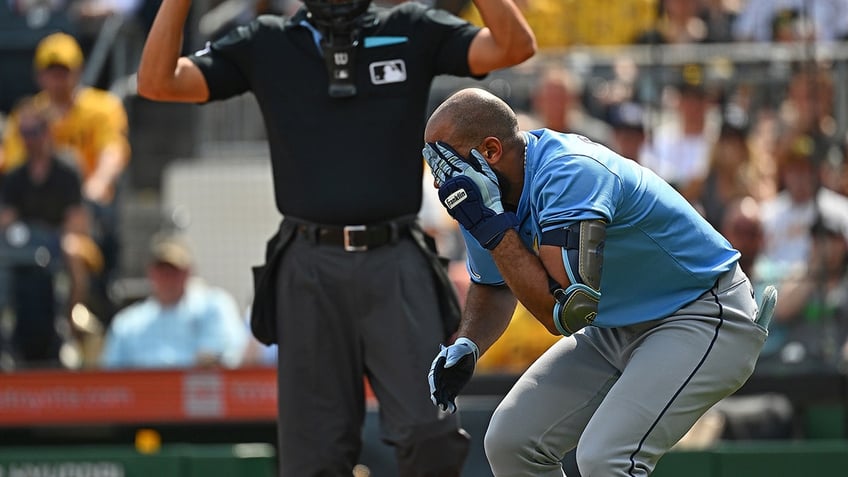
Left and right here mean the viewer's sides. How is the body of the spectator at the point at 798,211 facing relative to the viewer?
facing the viewer

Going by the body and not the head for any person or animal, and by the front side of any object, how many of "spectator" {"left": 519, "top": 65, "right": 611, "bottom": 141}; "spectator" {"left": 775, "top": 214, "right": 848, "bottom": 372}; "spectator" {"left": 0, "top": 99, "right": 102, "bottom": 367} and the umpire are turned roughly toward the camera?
4

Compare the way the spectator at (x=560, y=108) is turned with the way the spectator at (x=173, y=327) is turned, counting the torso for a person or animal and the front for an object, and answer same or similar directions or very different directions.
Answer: same or similar directions

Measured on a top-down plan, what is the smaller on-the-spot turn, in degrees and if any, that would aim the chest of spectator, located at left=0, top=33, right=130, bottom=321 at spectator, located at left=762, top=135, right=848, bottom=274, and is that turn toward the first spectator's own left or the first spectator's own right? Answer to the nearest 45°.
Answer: approximately 45° to the first spectator's own left

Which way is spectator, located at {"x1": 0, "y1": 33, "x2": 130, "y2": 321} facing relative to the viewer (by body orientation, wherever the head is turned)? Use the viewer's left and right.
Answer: facing the viewer

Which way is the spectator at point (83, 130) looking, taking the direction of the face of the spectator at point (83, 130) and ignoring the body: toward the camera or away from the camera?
toward the camera

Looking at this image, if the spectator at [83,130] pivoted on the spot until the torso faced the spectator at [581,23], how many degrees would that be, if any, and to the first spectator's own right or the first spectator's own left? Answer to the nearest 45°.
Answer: approximately 90° to the first spectator's own left

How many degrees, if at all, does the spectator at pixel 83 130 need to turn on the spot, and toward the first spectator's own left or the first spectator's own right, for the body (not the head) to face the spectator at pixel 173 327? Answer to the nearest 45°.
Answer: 0° — they already face them

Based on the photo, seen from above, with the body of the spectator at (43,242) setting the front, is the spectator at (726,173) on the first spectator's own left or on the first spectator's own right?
on the first spectator's own left

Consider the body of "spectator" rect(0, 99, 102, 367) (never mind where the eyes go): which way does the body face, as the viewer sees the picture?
toward the camera

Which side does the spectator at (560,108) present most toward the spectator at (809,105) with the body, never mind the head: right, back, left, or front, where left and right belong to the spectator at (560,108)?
left

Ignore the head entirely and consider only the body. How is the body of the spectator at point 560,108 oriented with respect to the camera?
toward the camera
